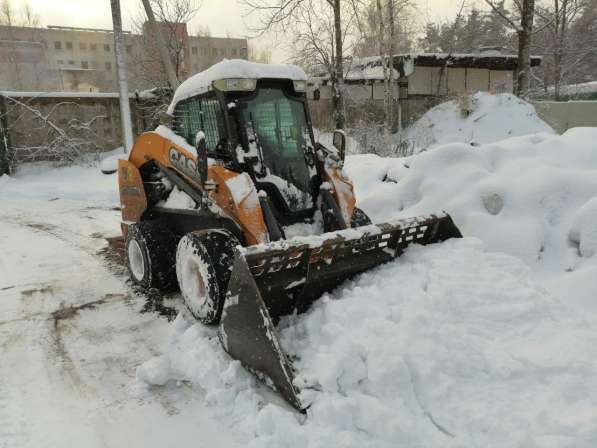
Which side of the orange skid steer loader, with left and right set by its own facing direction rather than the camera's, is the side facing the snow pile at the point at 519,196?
left

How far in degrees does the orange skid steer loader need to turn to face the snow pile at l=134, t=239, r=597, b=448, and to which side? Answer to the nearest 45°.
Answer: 0° — it already faces it

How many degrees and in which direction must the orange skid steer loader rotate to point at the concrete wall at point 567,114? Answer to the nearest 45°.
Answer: approximately 90° to its left

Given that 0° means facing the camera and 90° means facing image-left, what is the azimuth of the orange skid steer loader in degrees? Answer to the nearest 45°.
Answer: approximately 315°

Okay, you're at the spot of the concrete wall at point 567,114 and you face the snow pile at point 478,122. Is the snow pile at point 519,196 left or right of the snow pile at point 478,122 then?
left

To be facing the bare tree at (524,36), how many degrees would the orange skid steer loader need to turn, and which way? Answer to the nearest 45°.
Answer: approximately 90° to its left

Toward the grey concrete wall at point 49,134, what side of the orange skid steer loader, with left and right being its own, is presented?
back

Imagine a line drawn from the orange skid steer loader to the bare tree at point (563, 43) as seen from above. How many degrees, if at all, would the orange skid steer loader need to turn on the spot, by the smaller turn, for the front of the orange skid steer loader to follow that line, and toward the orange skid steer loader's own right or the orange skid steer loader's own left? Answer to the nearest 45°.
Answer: approximately 90° to the orange skid steer loader's own left
